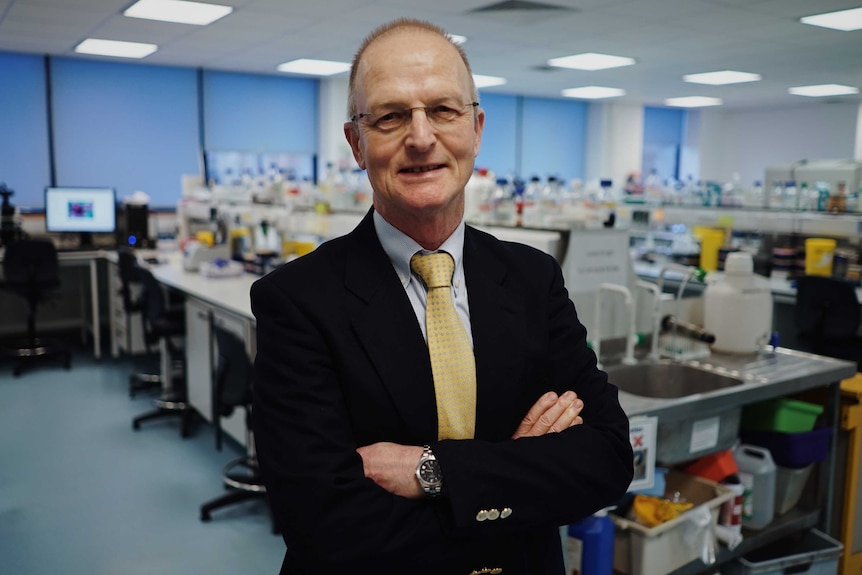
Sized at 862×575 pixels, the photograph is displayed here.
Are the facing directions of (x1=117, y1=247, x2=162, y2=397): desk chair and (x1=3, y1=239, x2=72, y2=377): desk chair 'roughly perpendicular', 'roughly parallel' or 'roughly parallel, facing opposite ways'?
roughly perpendicular

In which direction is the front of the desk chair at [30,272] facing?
away from the camera

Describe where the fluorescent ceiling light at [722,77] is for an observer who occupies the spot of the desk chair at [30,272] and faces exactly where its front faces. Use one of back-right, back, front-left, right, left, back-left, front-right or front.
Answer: right

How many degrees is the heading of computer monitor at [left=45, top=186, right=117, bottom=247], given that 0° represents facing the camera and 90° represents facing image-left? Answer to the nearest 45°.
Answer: approximately 0°

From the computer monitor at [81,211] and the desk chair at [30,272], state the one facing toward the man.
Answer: the computer monitor

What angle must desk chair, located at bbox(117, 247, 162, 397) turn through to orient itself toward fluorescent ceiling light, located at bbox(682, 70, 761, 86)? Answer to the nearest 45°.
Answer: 0° — it already faces it

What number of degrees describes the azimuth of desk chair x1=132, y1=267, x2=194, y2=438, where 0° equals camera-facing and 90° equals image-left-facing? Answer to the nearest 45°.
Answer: approximately 270°

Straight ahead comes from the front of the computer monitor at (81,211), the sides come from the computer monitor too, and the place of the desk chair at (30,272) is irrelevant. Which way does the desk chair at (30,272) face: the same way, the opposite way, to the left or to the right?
the opposite way

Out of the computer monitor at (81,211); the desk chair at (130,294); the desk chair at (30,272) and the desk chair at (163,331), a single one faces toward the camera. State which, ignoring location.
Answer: the computer monitor
